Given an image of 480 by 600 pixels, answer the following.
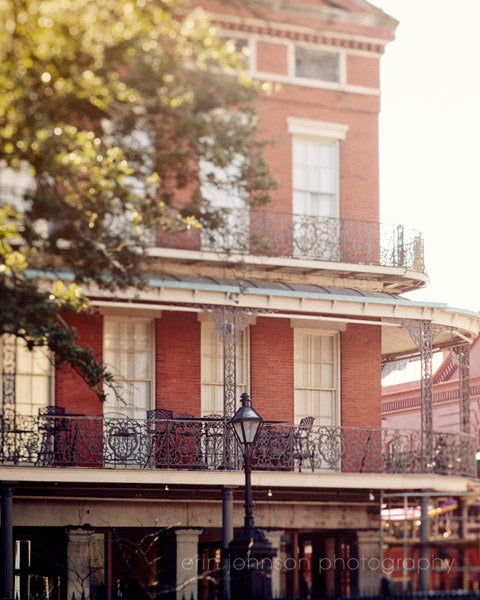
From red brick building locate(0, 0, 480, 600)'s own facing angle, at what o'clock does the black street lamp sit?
The black street lamp is roughly at 12 o'clock from the red brick building.

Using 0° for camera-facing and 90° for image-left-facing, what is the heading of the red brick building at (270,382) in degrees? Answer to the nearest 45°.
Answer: approximately 0°
